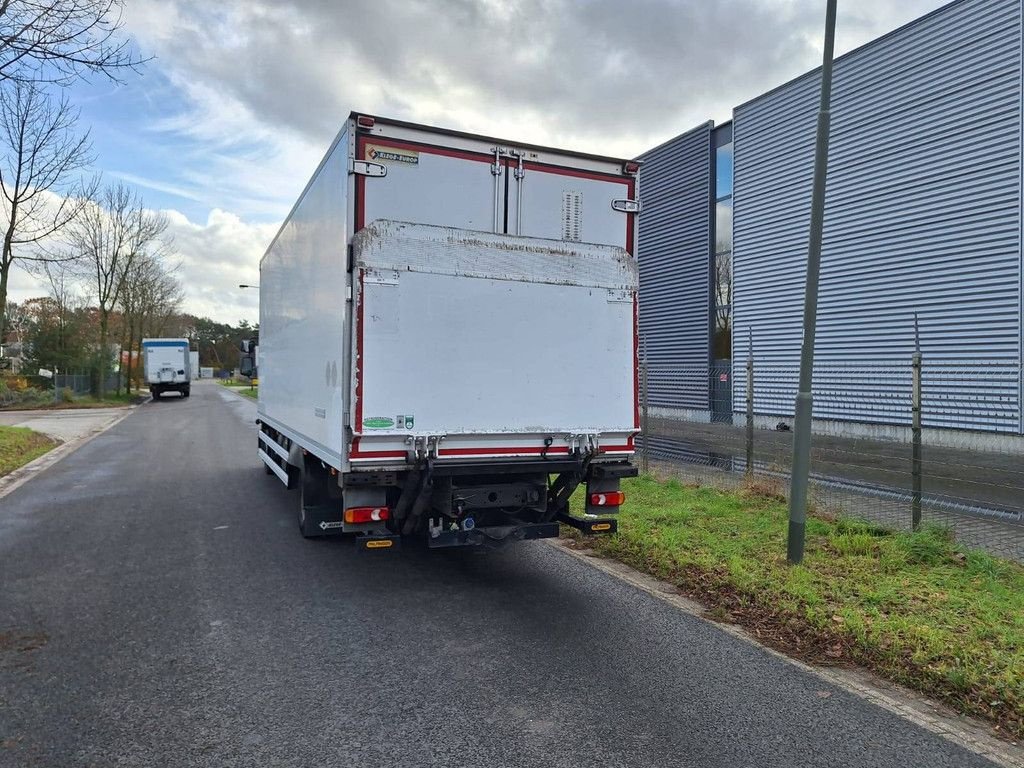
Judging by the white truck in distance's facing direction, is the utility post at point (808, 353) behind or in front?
behind

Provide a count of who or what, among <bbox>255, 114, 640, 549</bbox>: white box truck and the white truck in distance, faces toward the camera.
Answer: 0

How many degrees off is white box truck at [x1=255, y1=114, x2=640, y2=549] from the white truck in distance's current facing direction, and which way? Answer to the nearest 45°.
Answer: approximately 180°

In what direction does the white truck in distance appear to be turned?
away from the camera

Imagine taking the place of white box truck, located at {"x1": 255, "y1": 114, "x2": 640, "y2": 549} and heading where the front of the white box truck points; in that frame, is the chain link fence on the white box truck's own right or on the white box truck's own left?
on the white box truck's own right

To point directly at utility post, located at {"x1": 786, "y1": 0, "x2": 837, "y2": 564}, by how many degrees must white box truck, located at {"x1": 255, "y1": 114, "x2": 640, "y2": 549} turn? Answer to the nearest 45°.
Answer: approximately 135° to its right

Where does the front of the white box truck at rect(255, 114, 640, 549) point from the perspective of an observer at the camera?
facing away from the viewer and to the left of the viewer

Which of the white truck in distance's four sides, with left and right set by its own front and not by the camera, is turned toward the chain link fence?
back
